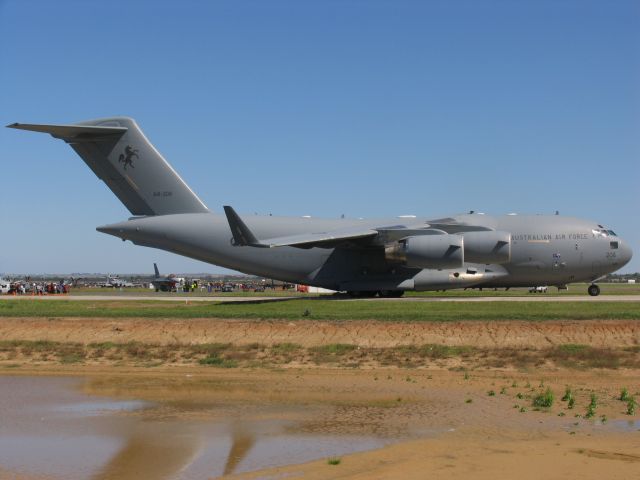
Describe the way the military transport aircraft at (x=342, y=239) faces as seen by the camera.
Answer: facing to the right of the viewer
